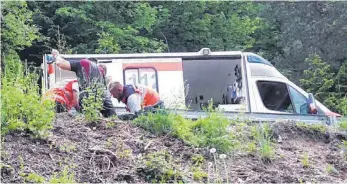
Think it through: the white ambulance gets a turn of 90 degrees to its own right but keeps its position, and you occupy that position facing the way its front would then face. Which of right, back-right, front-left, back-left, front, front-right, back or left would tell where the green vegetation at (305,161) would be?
front

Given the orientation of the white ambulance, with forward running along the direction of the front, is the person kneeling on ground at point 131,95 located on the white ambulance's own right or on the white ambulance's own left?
on the white ambulance's own right

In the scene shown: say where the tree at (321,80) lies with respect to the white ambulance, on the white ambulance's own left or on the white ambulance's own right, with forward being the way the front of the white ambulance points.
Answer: on the white ambulance's own left

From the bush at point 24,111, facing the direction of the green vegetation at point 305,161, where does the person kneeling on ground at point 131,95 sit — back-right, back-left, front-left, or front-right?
front-left

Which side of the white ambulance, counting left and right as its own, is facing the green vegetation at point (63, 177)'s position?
right

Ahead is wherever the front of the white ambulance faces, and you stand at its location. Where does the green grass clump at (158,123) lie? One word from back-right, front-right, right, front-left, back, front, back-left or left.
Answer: right

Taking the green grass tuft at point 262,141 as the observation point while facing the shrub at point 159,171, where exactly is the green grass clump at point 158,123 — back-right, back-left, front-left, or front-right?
front-right

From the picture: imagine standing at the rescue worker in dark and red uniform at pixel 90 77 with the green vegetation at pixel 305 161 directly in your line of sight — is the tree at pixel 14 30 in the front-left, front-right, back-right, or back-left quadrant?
back-left

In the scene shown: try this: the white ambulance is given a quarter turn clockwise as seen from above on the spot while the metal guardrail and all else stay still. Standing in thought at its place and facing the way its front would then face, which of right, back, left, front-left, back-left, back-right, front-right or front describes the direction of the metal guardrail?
front

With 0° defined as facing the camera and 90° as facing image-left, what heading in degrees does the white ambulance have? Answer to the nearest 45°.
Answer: approximately 270°

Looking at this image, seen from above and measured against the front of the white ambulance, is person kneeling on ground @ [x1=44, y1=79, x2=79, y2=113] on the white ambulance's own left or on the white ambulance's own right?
on the white ambulance's own right

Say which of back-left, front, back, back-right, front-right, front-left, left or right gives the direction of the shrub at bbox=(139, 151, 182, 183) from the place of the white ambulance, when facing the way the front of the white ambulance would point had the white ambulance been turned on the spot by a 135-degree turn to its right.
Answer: front-left

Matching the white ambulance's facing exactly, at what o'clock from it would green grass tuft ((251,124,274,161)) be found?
The green grass tuft is roughly at 3 o'clock from the white ambulance.

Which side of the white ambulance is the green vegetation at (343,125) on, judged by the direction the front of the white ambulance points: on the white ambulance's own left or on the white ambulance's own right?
on the white ambulance's own right

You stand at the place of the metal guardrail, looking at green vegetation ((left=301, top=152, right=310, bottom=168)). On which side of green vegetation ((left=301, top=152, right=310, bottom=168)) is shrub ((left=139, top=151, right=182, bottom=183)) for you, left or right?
right

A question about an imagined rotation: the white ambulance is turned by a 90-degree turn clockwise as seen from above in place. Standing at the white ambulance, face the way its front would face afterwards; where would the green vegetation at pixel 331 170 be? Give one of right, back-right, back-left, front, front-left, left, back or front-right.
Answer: front

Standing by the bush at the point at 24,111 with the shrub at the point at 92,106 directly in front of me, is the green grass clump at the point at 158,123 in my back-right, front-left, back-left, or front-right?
front-right
